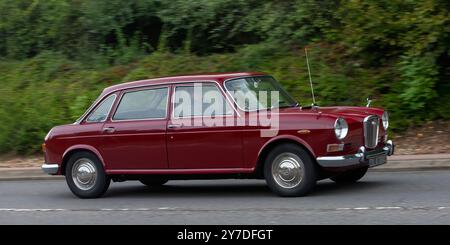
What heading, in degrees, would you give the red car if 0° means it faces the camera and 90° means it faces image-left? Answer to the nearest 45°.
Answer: approximately 315°
